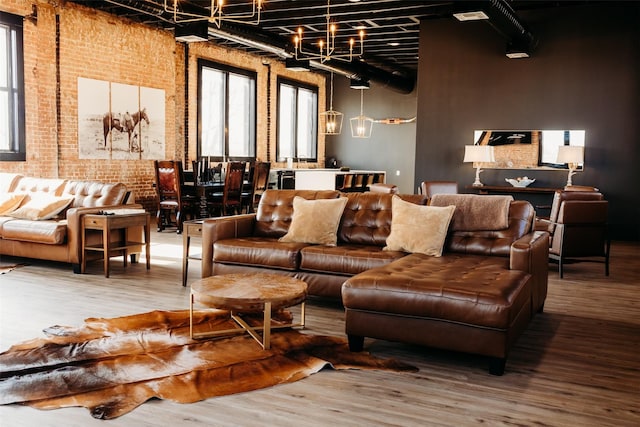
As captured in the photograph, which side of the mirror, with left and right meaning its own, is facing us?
front

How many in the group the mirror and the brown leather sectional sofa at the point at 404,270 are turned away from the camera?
0

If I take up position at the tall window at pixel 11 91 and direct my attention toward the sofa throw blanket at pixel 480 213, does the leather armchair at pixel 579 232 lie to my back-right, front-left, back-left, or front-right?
front-left

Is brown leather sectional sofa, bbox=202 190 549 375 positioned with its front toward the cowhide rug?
yes

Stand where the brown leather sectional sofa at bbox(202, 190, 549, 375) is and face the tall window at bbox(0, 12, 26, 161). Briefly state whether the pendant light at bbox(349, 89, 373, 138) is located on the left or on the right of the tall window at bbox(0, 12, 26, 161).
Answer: right

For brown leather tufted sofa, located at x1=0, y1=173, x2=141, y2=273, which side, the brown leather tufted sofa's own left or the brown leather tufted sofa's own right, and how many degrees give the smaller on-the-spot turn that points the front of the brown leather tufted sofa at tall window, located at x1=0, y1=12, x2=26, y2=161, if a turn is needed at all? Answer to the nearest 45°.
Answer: approximately 135° to the brown leather tufted sofa's own right

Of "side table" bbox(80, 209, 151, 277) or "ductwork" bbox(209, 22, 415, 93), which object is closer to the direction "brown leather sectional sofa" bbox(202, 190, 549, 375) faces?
the side table

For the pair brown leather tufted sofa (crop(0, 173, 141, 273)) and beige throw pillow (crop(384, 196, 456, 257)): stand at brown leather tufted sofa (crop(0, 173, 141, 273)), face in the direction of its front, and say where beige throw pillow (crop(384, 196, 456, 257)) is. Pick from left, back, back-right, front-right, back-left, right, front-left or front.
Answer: left

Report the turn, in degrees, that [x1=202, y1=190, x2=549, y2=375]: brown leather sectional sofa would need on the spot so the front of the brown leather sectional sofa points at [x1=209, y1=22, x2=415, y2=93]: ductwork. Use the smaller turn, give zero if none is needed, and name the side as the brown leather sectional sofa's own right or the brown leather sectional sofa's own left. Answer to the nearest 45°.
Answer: approximately 135° to the brown leather sectional sofa's own right
